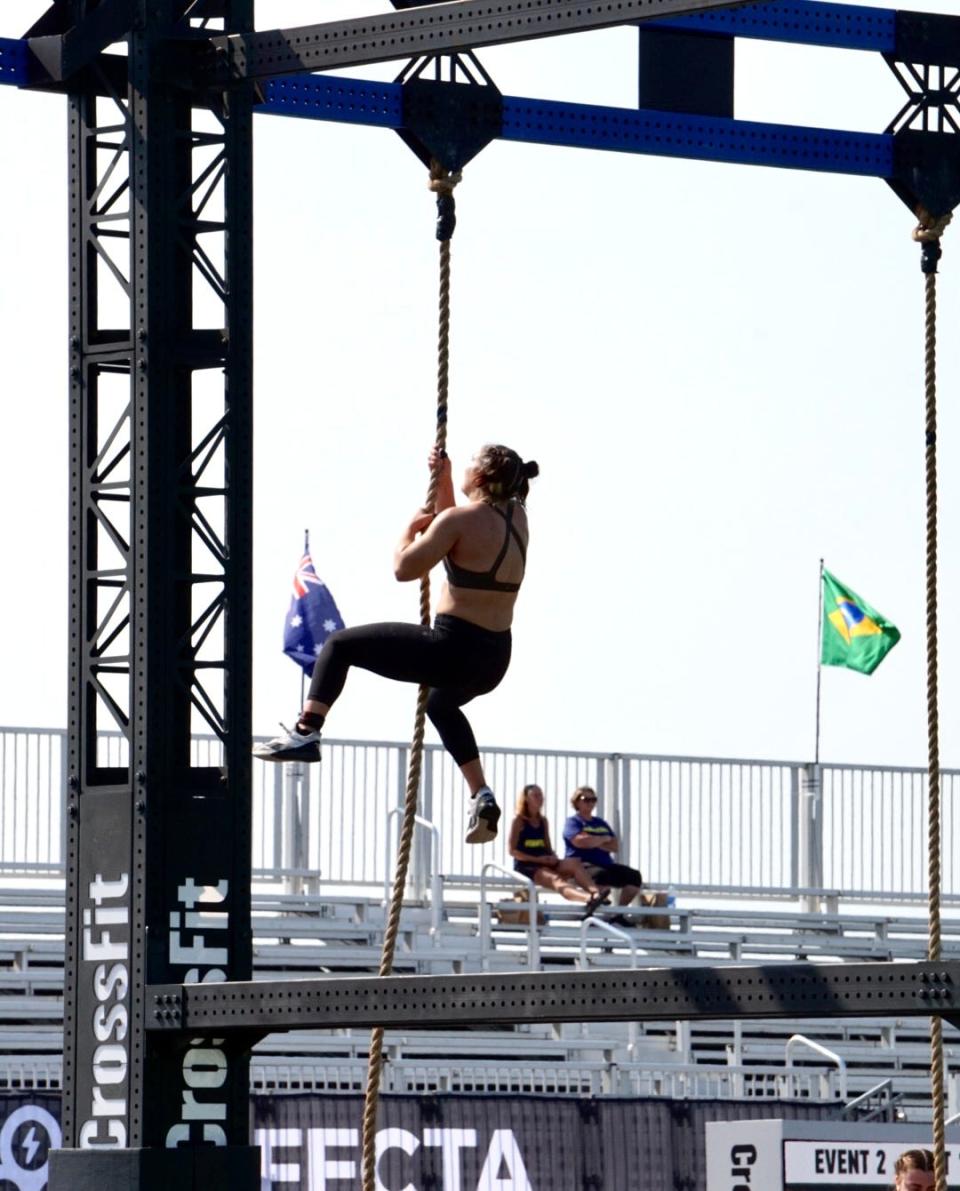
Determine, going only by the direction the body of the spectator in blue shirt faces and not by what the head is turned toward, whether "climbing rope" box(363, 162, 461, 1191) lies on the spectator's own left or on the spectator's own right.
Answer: on the spectator's own right

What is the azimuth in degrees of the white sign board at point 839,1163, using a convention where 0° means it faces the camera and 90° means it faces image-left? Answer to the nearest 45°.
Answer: approximately 0°

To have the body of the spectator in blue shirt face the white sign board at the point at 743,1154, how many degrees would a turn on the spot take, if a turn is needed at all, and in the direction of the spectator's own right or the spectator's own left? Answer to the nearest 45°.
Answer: approximately 45° to the spectator's own right

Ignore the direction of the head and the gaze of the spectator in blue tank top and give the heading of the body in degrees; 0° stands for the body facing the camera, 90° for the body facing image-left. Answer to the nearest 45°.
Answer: approximately 315°

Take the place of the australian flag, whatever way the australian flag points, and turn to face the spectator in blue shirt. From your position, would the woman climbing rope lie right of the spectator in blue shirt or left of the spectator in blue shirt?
right

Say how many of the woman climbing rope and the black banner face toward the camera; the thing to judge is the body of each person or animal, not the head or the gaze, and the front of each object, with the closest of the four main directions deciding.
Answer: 1

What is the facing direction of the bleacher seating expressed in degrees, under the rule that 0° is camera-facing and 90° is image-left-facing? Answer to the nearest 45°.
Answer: approximately 0°

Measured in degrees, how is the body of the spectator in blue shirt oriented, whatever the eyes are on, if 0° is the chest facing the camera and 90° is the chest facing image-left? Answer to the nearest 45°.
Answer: approximately 315°

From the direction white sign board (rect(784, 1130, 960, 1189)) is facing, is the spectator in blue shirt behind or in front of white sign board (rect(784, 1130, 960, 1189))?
behind

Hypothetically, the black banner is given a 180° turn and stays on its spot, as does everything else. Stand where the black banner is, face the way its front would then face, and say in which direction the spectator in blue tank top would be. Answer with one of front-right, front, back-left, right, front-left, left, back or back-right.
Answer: front

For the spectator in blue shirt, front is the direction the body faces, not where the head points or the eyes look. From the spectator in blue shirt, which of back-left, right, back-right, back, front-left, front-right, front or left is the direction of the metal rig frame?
front-right
